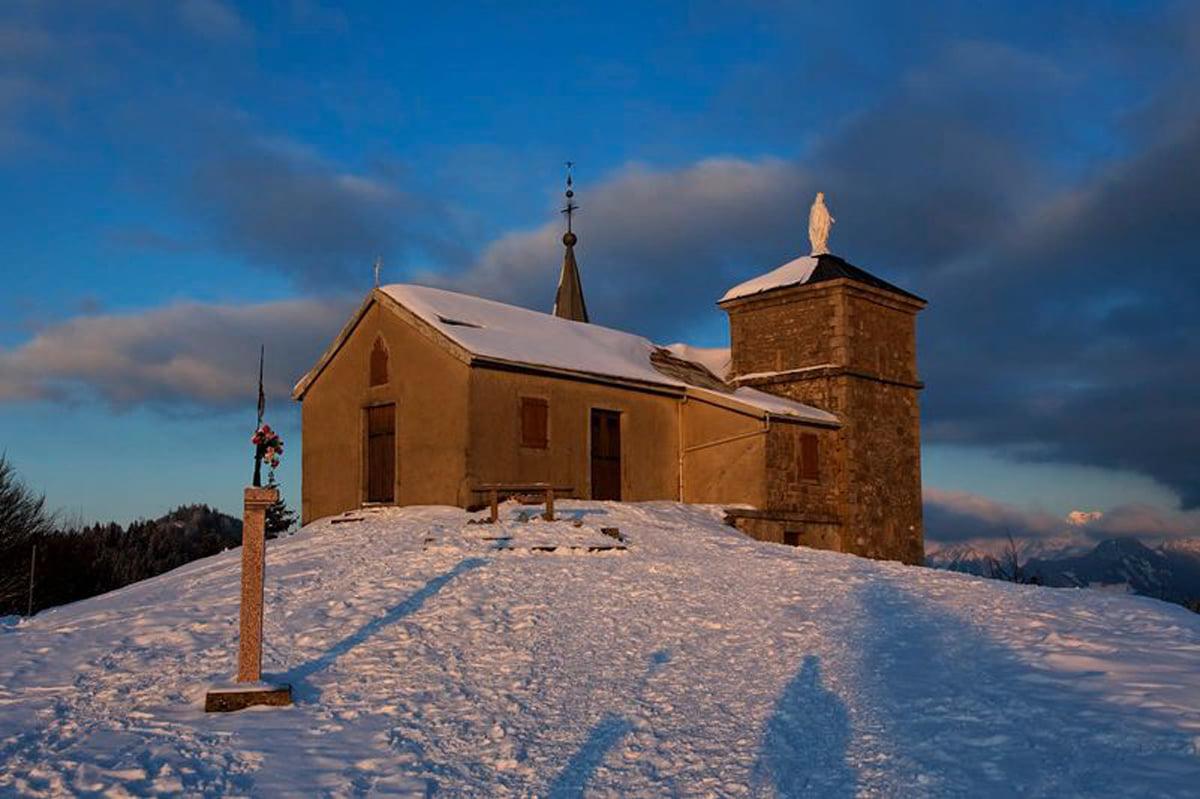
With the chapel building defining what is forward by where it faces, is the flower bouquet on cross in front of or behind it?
in front

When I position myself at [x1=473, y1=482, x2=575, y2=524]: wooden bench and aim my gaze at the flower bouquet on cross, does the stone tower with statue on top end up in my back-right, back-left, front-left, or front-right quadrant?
back-left

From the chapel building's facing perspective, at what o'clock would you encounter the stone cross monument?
The stone cross monument is roughly at 11 o'clock from the chapel building.

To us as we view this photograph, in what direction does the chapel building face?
facing the viewer and to the left of the viewer

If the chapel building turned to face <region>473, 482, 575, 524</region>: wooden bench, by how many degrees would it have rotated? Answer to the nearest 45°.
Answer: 0° — it already faces it
